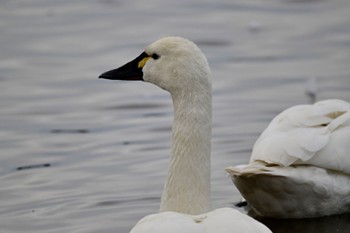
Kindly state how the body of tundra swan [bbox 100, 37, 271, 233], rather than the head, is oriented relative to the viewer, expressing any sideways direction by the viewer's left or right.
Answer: facing away from the viewer and to the left of the viewer

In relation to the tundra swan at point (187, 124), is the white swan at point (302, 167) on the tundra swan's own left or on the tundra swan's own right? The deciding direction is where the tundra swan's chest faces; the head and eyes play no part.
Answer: on the tundra swan's own right
